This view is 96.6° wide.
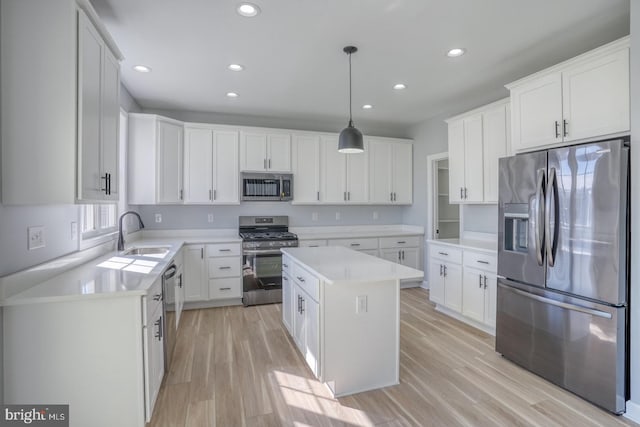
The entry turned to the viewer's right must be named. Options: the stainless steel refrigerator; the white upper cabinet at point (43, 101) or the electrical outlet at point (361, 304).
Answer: the white upper cabinet

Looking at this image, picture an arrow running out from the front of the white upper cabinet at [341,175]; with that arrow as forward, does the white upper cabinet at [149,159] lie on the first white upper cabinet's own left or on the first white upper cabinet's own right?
on the first white upper cabinet's own right

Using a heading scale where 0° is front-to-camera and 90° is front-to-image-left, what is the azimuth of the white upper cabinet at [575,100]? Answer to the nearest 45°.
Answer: approximately 45°

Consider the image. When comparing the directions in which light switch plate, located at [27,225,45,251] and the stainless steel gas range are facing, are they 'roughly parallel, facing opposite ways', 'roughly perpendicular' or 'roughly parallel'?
roughly perpendicular

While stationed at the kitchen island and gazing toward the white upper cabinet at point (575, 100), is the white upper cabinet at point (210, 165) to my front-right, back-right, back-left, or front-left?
back-left

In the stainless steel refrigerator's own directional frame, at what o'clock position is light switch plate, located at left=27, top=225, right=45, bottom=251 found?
The light switch plate is roughly at 12 o'clock from the stainless steel refrigerator.

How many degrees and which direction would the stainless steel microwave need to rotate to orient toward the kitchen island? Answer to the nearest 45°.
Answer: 0° — it already faces it

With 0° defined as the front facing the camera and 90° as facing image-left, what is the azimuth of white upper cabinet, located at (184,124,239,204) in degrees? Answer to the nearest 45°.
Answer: approximately 0°

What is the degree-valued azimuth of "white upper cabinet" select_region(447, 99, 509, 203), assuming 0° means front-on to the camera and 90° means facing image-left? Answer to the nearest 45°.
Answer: approximately 45°

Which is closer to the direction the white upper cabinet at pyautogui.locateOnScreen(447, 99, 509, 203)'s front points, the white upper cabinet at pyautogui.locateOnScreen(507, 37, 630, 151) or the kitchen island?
the kitchen island

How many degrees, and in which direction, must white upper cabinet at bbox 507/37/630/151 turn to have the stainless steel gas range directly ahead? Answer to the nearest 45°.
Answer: approximately 45° to its right

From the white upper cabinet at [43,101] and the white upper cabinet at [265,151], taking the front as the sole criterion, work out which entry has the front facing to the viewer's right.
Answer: the white upper cabinet at [43,101]

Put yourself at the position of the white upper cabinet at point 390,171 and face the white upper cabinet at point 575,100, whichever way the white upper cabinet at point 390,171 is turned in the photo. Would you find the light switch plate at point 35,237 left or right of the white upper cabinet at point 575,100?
right

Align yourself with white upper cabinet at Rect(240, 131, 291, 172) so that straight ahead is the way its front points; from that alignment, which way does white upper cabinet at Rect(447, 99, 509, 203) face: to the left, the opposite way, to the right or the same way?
to the right
